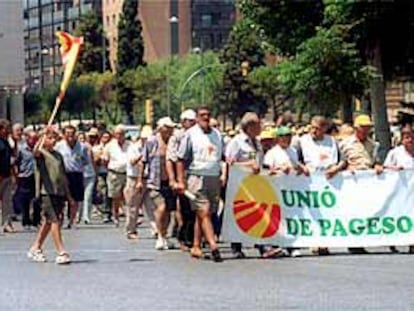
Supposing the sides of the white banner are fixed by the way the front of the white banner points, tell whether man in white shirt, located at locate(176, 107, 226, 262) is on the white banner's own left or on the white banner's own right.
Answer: on the white banner's own right

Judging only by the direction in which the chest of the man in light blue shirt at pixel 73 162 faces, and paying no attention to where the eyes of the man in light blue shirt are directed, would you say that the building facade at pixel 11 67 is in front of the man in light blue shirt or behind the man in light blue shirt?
behind

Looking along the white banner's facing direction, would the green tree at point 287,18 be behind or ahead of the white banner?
behind

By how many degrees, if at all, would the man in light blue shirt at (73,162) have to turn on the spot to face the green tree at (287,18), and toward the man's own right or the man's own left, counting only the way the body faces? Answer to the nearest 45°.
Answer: approximately 135° to the man's own left

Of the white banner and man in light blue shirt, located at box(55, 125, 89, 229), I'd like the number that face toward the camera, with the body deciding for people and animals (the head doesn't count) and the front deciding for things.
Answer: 2

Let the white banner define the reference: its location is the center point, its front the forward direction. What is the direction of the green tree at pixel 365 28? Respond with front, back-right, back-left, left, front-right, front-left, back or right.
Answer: back

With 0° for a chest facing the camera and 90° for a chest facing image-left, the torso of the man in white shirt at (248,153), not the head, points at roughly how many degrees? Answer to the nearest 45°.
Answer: approximately 315°

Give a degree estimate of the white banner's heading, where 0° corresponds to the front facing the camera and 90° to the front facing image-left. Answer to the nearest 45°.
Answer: approximately 0°

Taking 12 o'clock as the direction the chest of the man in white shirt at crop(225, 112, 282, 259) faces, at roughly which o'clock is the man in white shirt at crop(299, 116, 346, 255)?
the man in white shirt at crop(299, 116, 346, 255) is roughly at 10 o'clock from the man in white shirt at crop(225, 112, 282, 259).
